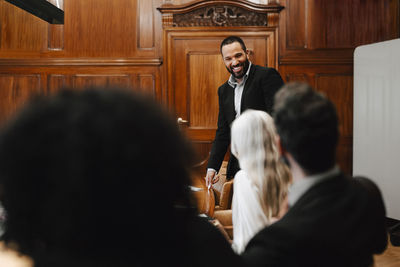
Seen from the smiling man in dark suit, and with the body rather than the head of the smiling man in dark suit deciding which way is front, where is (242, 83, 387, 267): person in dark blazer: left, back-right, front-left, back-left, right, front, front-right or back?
front-left

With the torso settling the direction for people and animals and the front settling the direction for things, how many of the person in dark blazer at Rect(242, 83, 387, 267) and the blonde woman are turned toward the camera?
0

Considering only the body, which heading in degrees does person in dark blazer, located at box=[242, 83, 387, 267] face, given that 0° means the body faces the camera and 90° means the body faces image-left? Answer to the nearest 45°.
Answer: approximately 135°

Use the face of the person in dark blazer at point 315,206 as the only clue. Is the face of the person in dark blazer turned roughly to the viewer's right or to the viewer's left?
to the viewer's left

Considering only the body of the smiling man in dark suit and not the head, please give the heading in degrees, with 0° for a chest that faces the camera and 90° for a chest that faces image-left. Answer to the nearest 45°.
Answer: approximately 45°

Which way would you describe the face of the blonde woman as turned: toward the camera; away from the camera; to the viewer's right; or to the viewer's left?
away from the camera

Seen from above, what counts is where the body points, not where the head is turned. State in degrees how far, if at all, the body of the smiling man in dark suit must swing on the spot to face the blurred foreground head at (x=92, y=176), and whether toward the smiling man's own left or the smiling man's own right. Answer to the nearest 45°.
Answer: approximately 45° to the smiling man's own left

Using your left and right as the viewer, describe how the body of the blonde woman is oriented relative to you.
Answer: facing away from the viewer and to the left of the viewer

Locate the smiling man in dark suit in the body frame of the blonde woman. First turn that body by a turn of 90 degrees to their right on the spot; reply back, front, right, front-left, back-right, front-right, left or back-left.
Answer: front-left

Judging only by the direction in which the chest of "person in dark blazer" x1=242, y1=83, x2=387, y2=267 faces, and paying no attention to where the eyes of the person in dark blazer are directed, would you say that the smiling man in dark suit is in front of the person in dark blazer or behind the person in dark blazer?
in front

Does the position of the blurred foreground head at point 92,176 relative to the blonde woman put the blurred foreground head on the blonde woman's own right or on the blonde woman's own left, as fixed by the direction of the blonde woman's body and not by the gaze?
on the blonde woman's own left
